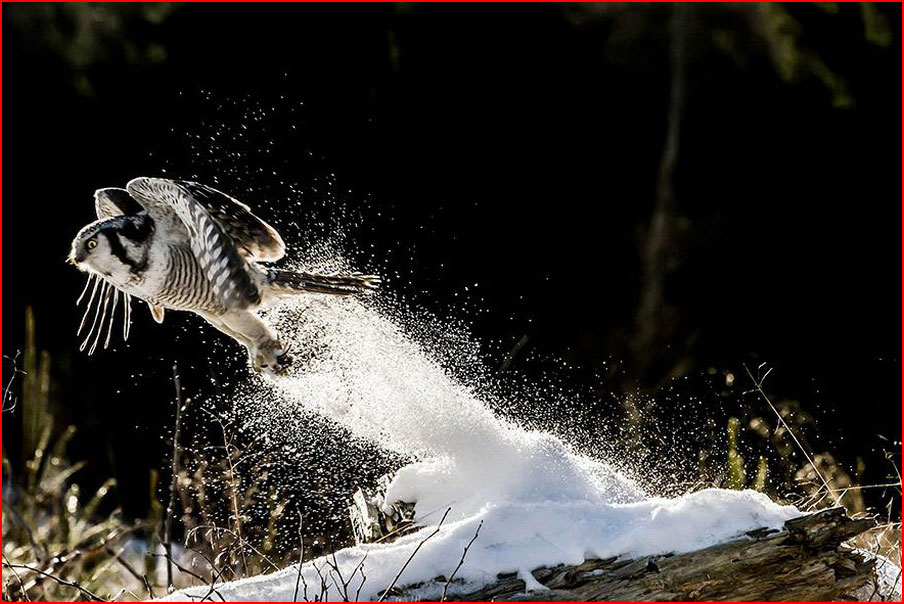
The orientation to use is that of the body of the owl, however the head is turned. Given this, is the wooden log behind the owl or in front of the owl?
behind

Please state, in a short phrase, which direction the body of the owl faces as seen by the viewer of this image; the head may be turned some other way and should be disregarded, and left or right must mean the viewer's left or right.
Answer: facing to the left of the viewer
